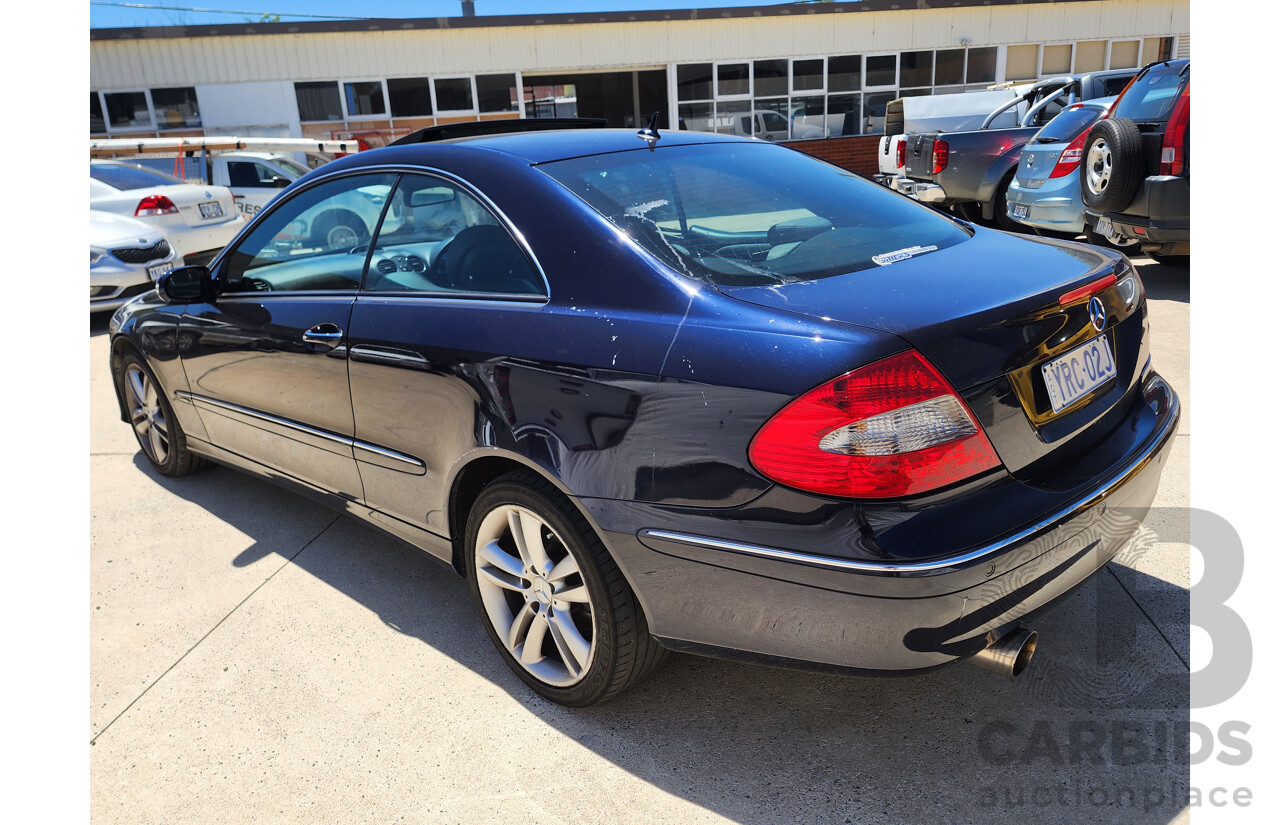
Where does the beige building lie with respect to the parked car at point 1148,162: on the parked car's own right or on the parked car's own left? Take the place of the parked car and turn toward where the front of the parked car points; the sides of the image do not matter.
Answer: on the parked car's own left

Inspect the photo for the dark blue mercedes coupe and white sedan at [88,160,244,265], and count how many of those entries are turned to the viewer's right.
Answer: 0

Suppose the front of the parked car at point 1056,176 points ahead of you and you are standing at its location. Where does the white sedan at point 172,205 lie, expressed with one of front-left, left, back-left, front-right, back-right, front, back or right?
back-left

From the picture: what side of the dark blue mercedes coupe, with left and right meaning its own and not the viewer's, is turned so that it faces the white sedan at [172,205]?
front

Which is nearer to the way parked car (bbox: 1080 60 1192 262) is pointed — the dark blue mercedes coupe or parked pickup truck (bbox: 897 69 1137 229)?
the parked pickup truck

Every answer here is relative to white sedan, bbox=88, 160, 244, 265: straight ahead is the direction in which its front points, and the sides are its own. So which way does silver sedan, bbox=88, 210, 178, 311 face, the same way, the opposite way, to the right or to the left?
the opposite way

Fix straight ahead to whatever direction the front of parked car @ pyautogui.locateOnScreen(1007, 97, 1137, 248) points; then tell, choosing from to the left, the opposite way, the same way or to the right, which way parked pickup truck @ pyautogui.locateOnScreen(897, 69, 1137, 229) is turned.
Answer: the same way

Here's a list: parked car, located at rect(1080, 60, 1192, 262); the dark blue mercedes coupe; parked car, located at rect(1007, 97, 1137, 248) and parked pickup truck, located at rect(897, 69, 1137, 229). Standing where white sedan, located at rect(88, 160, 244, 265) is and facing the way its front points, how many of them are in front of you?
0

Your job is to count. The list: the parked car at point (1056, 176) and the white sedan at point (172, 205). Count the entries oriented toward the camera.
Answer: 0

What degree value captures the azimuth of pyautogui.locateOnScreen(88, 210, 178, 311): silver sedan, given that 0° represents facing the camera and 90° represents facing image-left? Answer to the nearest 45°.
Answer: approximately 315°

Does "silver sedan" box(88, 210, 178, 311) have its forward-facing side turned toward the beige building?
no

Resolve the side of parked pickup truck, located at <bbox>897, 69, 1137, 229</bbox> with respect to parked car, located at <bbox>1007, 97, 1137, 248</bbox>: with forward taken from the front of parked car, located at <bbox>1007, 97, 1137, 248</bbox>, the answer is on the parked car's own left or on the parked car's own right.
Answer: on the parked car's own left

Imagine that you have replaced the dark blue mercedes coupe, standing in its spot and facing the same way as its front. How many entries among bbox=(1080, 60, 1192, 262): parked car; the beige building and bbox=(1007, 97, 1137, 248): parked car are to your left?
0

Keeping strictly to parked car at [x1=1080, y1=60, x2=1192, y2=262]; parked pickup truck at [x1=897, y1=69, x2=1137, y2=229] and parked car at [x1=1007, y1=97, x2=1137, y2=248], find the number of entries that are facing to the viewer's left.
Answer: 0

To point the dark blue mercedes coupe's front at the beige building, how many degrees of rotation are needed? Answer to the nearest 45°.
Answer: approximately 45° to its right

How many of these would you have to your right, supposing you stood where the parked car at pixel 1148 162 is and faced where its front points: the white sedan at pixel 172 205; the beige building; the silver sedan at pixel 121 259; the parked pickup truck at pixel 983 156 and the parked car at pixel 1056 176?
0

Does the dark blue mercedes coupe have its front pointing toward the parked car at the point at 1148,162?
no

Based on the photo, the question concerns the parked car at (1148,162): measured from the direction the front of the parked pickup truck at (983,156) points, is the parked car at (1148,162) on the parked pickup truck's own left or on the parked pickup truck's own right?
on the parked pickup truck's own right
